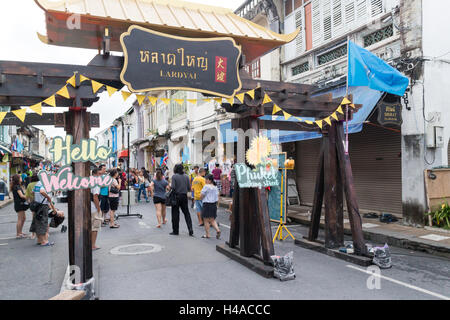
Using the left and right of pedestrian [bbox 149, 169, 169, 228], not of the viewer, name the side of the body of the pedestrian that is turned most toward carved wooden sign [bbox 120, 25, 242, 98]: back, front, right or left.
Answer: back

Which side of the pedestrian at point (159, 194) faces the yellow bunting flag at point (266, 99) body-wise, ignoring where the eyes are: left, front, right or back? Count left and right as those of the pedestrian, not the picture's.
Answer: back

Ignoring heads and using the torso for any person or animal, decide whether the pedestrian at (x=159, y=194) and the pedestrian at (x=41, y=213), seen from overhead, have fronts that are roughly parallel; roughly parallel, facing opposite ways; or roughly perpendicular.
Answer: roughly perpendicular

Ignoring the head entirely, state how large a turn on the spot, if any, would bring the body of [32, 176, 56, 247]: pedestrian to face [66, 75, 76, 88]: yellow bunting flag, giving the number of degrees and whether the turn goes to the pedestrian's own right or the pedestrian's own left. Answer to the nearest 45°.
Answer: approximately 90° to the pedestrian's own right

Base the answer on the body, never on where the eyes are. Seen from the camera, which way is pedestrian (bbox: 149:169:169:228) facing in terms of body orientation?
away from the camera

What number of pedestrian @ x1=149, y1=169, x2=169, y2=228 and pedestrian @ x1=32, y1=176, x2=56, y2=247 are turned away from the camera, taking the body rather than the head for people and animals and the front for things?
1

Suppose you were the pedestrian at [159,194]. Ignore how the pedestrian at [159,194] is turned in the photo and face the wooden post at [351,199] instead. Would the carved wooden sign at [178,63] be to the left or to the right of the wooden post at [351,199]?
right
